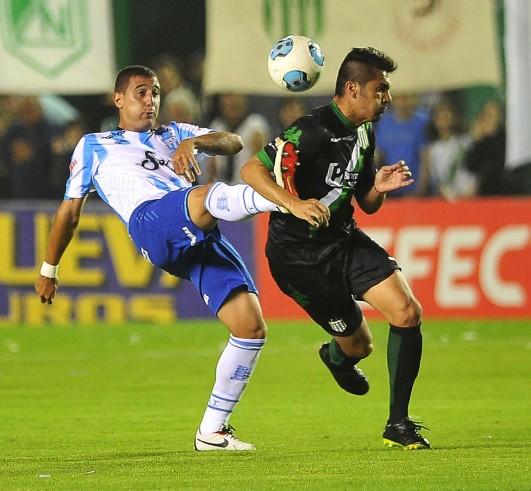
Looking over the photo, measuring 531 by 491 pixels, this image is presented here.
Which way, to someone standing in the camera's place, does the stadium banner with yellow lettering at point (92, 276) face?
facing the viewer

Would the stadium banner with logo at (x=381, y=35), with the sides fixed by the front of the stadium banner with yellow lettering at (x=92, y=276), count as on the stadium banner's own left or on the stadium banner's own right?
on the stadium banner's own left

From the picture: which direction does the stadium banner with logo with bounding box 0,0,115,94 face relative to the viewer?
toward the camera

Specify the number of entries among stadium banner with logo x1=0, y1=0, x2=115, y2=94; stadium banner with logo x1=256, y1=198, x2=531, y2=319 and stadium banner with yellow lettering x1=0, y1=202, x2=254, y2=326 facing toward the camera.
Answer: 3

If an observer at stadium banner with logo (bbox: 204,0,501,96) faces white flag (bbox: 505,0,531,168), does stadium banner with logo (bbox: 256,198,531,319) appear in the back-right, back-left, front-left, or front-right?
front-right

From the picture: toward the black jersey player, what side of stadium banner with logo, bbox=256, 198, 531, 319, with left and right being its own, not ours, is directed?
front

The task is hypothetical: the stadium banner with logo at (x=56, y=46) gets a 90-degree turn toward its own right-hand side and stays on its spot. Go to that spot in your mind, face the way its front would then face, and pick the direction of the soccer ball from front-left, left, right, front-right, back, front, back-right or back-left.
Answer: left

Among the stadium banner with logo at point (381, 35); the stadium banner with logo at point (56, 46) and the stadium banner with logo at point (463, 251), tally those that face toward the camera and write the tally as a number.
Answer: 3

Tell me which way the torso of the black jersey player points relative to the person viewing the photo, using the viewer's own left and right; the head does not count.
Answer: facing the viewer and to the right of the viewer

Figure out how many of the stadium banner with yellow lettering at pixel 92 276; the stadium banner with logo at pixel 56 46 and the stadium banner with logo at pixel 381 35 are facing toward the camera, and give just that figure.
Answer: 3

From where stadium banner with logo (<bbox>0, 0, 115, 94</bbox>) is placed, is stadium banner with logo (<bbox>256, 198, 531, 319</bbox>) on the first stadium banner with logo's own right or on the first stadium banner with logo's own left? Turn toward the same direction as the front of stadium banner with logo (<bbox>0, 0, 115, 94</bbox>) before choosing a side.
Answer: on the first stadium banner with logo's own left

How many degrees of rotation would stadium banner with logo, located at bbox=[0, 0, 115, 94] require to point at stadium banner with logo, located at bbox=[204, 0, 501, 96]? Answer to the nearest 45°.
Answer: approximately 90° to its left

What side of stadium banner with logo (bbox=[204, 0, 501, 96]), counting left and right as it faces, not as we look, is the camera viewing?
front
